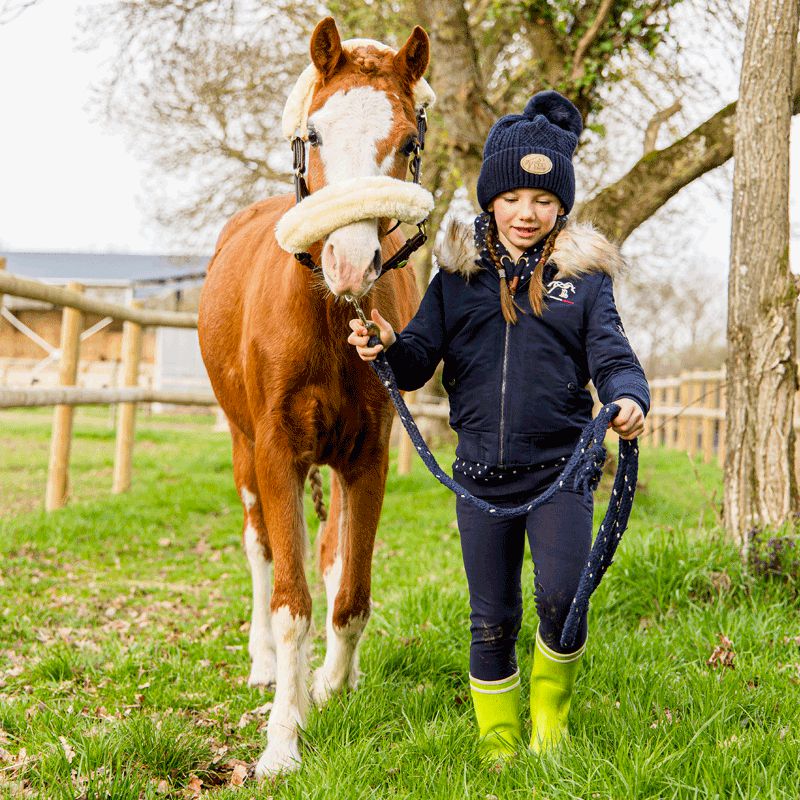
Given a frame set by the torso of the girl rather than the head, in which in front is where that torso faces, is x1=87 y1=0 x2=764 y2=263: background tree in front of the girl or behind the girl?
behind

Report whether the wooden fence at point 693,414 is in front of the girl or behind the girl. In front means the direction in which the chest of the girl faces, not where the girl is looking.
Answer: behind

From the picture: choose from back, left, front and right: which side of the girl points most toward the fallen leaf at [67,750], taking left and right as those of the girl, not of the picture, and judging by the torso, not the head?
right

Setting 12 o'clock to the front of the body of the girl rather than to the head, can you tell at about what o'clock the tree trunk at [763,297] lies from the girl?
The tree trunk is roughly at 7 o'clock from the girl.

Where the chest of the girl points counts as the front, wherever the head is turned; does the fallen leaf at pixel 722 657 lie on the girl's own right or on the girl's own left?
on the girl's own left

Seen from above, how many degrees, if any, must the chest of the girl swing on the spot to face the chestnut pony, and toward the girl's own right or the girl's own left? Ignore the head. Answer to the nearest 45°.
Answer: approximately 90° to the girl's own right

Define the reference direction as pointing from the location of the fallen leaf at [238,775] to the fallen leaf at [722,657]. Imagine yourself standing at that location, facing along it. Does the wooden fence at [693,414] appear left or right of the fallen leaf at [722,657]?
left

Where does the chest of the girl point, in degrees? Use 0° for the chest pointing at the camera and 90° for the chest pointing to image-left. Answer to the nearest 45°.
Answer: approximately 0°

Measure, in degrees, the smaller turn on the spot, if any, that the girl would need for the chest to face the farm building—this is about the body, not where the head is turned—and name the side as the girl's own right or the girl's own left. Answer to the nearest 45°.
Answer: approximately 135° to the girl's own right

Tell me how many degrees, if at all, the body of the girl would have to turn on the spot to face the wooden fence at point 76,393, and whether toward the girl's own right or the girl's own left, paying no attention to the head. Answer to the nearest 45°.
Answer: approximately 135° to the girl's own right
